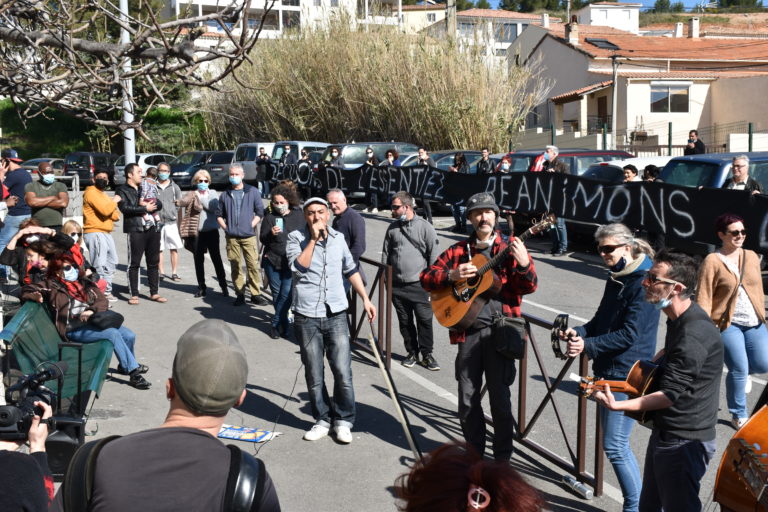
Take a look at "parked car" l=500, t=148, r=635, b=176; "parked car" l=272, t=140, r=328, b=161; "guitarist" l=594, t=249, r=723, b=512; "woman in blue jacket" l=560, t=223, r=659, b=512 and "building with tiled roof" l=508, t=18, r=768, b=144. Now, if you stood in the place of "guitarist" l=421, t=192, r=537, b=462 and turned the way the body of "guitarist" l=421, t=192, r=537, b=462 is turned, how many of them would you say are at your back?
3

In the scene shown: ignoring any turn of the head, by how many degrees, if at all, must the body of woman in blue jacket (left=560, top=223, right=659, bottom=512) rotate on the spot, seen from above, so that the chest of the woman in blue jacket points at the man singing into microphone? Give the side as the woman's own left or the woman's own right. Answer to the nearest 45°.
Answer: approximately 45° to the woman's own right

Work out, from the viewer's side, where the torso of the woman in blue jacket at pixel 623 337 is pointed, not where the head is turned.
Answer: to the viewer's left

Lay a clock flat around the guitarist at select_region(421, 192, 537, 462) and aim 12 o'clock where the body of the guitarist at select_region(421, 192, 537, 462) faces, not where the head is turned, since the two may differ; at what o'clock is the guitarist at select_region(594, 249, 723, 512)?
the guitarist at select_region(594, 249, 723, 512) is roughly at 11 o'clock from the guitarist at select_region(421, 192, 537, 462).

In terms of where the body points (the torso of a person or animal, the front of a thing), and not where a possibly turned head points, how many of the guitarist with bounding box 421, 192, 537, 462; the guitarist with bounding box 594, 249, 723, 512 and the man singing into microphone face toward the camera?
2

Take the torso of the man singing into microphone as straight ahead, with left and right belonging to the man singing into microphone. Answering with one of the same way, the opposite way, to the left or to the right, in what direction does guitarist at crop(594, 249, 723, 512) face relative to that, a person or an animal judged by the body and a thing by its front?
to the right

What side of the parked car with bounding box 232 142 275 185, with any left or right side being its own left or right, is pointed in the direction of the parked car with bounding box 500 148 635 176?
left

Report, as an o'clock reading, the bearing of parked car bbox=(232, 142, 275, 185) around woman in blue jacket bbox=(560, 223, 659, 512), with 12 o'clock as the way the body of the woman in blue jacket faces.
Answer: The parked car is roughly at 2 o'clock from the woman in blue jacket.

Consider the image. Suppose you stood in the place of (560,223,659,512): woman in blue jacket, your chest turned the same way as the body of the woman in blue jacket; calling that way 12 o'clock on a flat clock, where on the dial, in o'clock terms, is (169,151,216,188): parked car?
The parked car is roughly at 2 o'clock from the woman in blue jacket.

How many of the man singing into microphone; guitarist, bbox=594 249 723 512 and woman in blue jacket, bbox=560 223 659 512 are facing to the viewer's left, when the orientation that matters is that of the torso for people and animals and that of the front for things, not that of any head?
2

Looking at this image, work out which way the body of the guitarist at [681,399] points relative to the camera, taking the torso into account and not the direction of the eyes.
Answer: to the viewer's left

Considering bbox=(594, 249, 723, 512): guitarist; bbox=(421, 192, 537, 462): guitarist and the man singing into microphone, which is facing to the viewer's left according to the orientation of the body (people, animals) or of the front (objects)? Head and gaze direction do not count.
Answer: bbox=(594, 249, 723, 512): guitarist

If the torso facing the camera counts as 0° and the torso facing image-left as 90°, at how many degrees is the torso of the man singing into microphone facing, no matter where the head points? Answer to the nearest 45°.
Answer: approximately 0°
